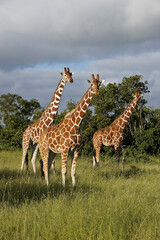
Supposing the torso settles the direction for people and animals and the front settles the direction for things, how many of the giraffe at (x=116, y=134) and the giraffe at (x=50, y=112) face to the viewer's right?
2

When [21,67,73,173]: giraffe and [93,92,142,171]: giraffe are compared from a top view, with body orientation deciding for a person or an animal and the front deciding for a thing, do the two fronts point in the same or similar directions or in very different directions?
same or similar directions

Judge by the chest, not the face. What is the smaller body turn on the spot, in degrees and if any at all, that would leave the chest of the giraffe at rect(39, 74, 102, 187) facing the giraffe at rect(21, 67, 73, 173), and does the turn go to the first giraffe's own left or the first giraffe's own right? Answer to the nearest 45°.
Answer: approximately 135° to the first giraffe's own left

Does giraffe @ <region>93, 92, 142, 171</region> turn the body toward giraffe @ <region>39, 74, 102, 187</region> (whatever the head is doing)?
no

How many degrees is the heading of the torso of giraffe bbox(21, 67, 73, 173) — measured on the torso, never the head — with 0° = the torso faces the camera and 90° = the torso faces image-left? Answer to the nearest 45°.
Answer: approximately 270°

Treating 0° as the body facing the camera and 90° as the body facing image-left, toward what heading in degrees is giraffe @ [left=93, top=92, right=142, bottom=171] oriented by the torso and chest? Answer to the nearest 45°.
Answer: approximately 270°

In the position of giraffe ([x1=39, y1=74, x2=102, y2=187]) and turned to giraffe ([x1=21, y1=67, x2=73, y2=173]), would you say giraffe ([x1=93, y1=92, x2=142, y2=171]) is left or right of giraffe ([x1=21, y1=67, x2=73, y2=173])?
right

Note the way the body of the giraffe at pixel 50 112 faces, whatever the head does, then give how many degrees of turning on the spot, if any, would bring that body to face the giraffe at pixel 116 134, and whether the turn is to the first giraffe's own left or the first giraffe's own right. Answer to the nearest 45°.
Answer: approximately 45° to the first giraffe's own left

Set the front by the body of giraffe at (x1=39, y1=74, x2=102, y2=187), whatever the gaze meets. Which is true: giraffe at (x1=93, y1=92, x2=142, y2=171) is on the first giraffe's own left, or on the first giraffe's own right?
on the first giraffe's own left

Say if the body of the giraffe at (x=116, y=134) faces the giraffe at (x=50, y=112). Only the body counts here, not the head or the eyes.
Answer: no

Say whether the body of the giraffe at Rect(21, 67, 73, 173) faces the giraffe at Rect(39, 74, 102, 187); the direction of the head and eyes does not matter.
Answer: no
